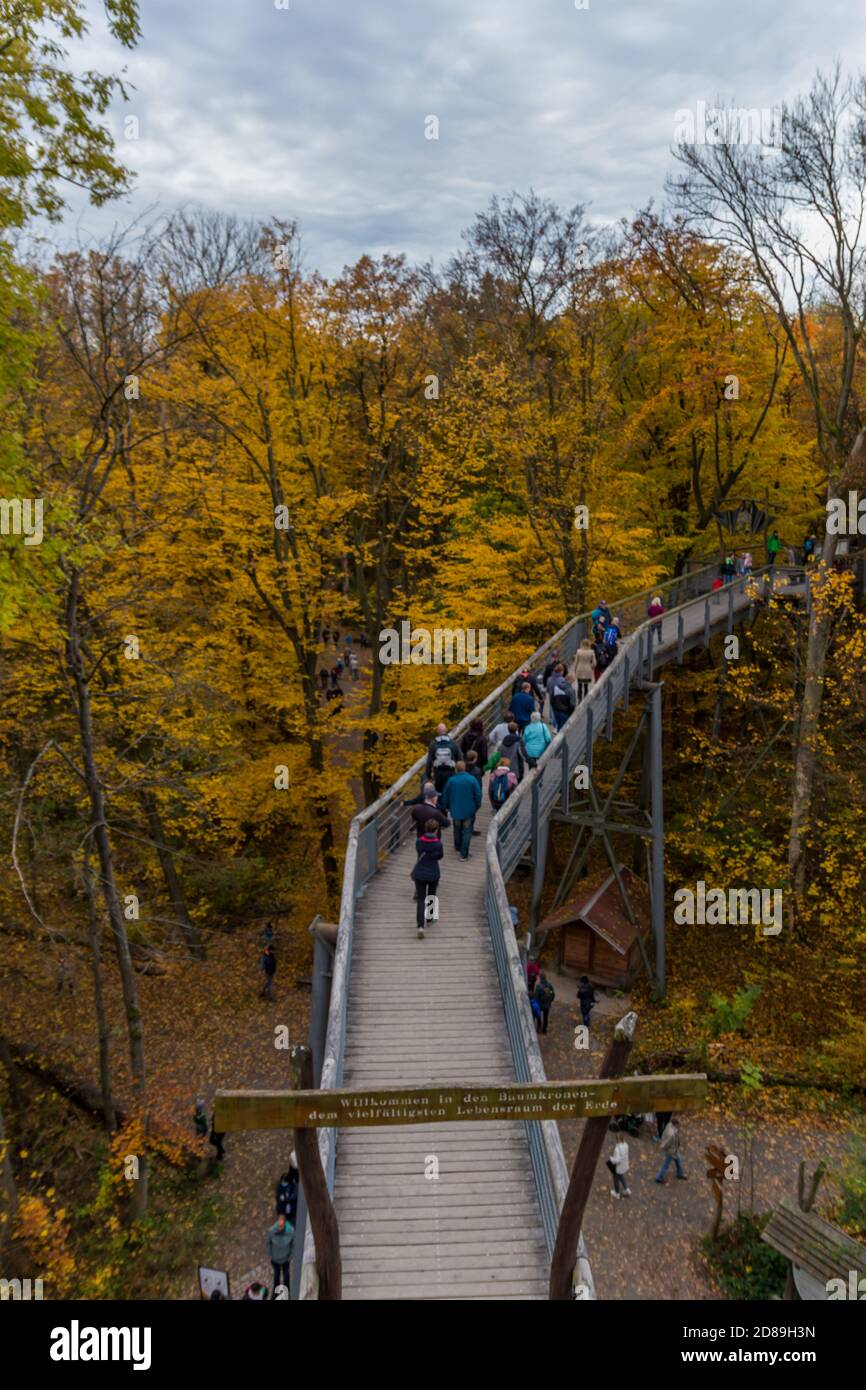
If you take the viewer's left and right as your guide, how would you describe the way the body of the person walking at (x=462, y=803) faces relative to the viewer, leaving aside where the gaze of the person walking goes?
facing away from the viewer

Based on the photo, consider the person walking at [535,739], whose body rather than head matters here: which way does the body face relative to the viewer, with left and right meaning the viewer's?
facing away from the viewer

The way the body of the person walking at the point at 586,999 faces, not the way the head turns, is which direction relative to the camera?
away from the camera

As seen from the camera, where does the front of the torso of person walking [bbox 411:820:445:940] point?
away from the camera

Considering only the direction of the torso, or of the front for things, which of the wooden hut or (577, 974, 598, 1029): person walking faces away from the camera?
the person walking

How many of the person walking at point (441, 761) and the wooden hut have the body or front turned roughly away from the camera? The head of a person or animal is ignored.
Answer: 1

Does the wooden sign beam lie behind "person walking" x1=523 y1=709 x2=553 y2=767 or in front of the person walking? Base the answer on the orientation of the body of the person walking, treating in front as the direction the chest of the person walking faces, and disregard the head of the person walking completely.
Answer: behind

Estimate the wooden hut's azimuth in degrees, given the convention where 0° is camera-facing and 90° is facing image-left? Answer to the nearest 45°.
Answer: approximately 45°
